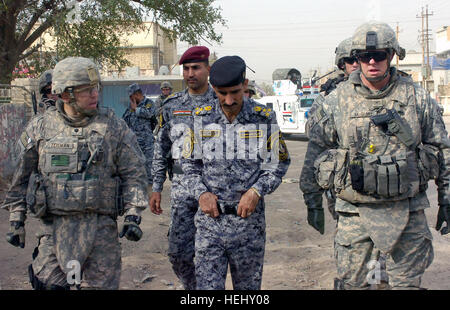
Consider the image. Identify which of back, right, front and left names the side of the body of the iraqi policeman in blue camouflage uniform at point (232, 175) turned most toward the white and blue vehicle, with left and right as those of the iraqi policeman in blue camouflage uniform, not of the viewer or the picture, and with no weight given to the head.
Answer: back

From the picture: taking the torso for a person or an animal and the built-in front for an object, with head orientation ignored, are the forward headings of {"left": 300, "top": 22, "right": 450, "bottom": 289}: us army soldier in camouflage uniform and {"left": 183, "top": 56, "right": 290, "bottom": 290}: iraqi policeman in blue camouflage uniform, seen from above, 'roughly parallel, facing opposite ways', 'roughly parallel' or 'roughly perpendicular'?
roughly parallel

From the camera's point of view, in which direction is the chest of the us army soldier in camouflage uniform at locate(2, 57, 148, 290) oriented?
toward the camera

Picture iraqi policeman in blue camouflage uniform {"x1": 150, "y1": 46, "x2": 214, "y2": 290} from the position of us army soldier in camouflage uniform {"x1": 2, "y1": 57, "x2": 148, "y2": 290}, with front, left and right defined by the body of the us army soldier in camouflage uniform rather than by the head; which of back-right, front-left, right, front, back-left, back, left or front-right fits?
back-left

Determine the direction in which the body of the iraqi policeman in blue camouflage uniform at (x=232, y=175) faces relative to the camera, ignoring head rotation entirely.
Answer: toward the camera

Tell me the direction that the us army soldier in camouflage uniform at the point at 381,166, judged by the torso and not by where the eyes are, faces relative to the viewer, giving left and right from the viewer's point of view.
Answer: facing the viewer

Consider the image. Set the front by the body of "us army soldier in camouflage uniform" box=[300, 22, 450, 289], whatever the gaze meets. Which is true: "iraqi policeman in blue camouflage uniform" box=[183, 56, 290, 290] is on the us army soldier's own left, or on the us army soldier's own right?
on the us army soldier's own right

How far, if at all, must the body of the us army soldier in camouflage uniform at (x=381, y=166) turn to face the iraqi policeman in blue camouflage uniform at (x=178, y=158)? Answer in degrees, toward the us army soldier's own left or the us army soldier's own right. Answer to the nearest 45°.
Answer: approximately 90° to the us army soldier's own right

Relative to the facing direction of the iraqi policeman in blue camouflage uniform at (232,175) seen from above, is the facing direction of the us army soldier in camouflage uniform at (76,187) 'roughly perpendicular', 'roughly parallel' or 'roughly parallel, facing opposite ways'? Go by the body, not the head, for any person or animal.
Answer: roughly parallel

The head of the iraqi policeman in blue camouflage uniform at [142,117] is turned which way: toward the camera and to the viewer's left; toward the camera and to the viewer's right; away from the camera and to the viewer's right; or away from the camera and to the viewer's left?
toward the camera and to the viewer's left

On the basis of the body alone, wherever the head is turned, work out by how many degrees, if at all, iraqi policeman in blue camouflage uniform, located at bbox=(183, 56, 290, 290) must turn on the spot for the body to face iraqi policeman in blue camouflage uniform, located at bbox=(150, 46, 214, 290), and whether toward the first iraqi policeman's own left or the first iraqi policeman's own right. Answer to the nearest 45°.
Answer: approximately 135° to the first iraqi policeman's own right

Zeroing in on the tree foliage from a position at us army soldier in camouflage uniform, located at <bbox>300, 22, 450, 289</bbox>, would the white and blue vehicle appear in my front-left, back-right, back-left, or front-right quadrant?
front-right

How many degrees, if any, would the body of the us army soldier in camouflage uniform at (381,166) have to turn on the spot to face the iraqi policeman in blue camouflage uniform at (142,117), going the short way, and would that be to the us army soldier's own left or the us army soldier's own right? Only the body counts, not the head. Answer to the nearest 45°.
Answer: approximately 135° to the us army soldier's own right

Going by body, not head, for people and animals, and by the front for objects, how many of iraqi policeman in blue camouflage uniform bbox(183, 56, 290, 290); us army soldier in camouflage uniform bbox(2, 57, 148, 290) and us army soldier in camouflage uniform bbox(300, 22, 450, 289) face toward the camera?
3

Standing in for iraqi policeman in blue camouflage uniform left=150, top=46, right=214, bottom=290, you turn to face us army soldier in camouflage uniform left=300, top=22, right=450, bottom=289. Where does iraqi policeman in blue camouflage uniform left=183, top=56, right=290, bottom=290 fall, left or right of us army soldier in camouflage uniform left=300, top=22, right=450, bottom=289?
right
